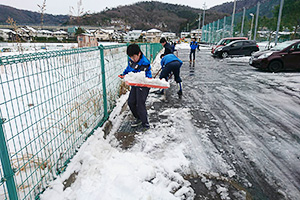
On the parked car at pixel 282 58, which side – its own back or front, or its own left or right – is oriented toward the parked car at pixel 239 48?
right

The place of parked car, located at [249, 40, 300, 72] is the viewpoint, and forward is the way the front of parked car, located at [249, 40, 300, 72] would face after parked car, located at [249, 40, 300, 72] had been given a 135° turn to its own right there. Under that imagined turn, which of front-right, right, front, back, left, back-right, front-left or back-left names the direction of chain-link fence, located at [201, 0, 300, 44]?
front

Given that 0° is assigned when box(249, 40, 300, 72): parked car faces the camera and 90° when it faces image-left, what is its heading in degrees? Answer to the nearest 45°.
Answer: approximately 45°

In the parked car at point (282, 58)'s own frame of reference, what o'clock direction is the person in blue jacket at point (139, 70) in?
The person in blue jacket is roughly at 11 o'clock from the parked car.
